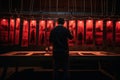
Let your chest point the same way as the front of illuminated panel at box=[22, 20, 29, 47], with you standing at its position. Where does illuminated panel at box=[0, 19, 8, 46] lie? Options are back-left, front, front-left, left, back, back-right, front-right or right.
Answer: right

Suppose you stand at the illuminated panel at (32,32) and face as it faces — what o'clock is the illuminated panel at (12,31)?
the illuminated panel at (12,31) is roughly at 3 o'clock from the illuminated panel at (32,32).

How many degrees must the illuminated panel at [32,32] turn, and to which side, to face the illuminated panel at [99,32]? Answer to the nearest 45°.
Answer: approximately 90° to its left

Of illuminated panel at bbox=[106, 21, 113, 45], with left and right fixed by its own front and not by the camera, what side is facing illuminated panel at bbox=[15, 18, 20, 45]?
right

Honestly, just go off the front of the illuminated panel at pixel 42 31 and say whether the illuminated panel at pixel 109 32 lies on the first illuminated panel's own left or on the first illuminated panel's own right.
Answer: on the first illuminated panel's own left

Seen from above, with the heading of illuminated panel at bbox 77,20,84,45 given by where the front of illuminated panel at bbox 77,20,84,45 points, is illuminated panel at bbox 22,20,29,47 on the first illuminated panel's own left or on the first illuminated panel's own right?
on the first illuminated panel's own right

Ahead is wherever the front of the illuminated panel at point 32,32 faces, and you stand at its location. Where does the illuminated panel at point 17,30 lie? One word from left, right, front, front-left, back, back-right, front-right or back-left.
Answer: right

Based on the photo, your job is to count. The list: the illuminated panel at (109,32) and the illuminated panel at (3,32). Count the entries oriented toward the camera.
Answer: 2

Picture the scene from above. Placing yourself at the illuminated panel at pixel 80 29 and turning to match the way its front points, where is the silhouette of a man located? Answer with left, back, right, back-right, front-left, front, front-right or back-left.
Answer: front

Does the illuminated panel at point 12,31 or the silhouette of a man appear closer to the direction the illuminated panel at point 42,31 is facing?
the silhouette of a man

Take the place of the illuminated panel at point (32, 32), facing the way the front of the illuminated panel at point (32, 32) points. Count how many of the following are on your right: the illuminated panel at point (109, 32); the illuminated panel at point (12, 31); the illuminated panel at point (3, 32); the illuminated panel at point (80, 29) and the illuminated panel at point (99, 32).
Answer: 2

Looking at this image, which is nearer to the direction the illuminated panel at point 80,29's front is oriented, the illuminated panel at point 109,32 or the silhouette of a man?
the silhouette of a man

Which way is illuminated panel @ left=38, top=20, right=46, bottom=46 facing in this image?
toward the camera

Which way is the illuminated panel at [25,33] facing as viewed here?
toward the camera
